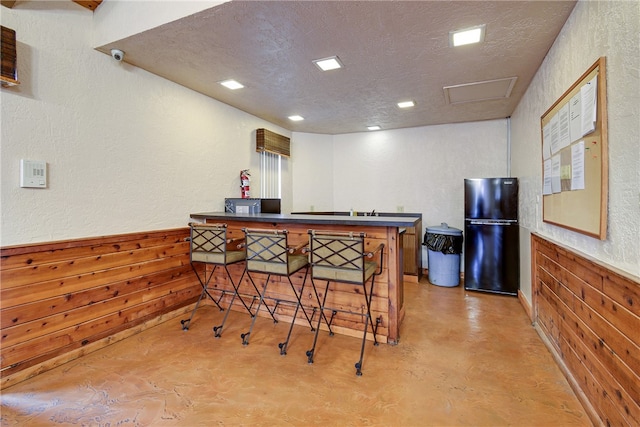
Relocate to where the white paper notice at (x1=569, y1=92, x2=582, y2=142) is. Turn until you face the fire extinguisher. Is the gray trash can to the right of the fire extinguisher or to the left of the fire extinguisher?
right

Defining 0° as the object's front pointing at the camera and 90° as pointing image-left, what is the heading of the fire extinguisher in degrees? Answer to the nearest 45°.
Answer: approximately 315°

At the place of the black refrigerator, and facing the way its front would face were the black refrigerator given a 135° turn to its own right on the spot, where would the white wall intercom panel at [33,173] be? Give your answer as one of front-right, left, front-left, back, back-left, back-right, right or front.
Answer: left

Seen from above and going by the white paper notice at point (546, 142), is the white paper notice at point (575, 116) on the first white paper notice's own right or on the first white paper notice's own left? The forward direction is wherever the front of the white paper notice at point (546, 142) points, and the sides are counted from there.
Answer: on the first white paper notice's own left

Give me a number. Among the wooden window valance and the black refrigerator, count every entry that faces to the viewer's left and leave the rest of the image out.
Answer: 0

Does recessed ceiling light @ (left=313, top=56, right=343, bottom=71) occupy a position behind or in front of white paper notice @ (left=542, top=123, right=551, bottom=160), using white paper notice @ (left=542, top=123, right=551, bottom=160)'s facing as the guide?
in front

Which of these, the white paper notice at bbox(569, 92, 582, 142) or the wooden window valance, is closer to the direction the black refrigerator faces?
the white paper notice

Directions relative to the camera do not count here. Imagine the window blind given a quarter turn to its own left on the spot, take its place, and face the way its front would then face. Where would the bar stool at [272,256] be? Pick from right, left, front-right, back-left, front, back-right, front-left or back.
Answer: back-right

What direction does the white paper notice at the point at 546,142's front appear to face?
to the viewer's left

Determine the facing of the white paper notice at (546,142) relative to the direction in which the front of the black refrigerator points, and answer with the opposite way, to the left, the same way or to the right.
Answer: to the right

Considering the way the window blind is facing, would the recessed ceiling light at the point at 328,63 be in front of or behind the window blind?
in front
